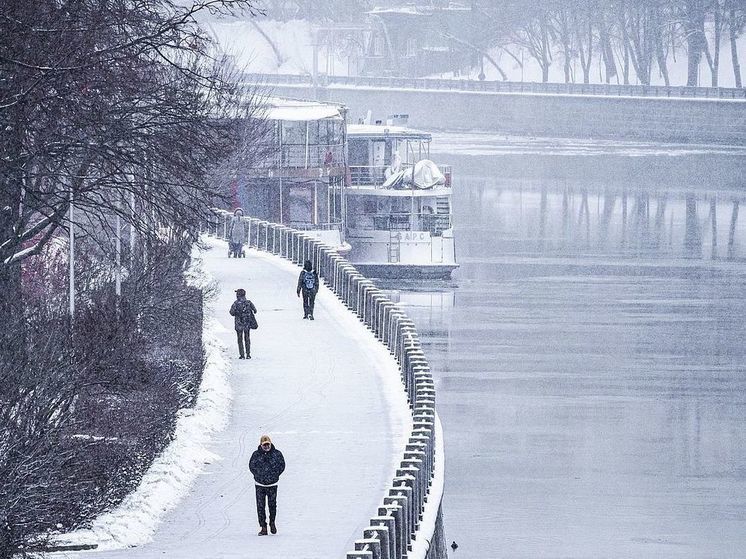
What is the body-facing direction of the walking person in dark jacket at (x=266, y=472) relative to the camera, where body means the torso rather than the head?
toward the camera

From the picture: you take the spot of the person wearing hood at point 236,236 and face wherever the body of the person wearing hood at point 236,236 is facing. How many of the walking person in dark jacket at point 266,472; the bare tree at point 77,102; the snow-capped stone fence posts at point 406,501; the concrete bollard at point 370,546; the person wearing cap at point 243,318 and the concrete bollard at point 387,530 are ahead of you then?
6

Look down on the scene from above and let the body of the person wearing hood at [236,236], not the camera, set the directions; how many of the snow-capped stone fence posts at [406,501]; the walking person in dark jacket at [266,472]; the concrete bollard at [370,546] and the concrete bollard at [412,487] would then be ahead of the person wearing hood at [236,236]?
4

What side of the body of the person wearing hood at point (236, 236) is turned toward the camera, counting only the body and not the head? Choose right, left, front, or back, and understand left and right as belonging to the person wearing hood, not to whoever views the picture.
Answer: front

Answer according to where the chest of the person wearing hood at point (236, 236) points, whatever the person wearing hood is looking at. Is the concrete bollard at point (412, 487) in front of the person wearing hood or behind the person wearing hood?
in front

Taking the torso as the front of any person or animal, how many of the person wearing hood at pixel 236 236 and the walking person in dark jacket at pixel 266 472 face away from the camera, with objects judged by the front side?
0
